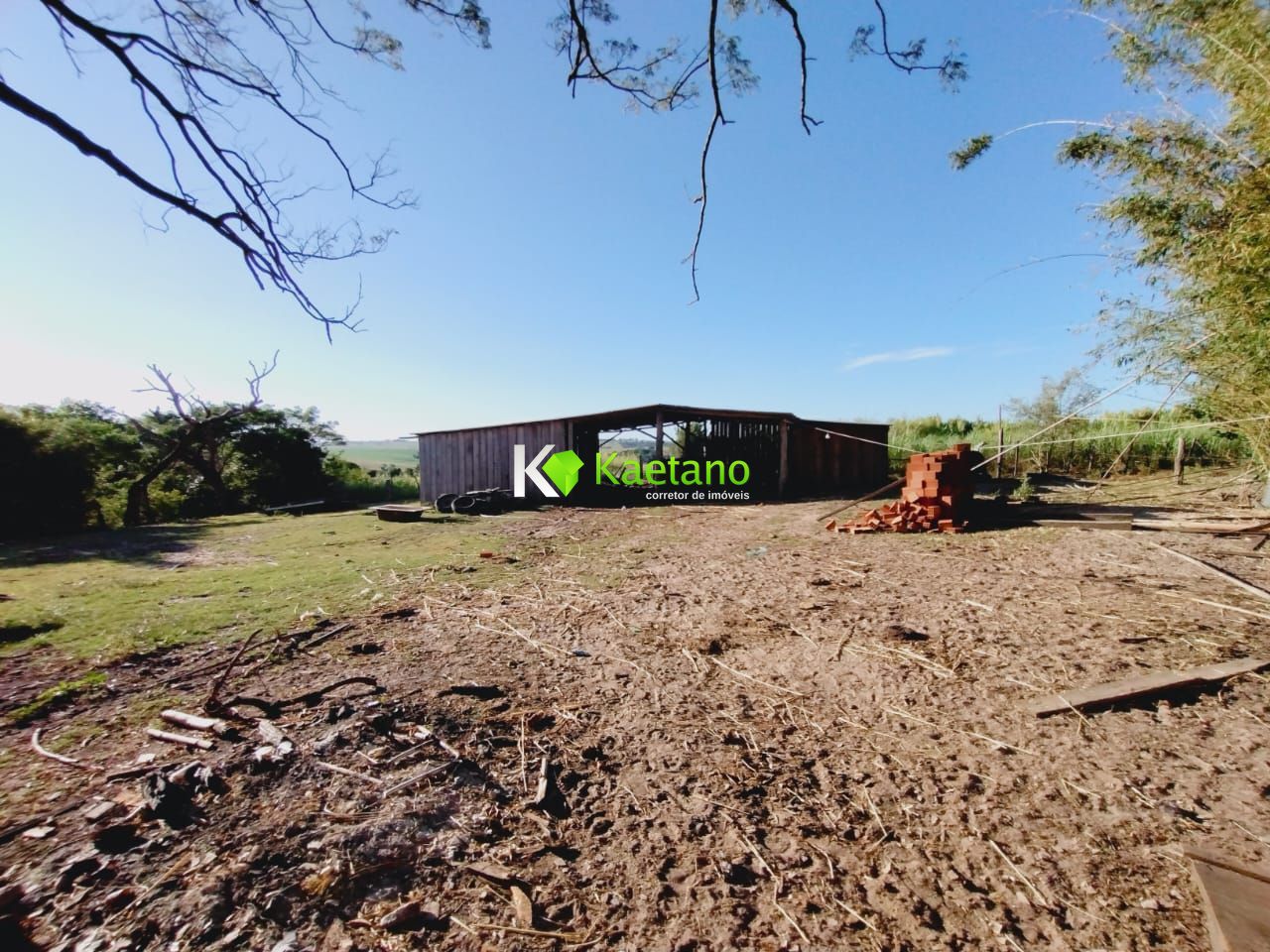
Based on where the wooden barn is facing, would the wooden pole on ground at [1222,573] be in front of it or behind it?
in front

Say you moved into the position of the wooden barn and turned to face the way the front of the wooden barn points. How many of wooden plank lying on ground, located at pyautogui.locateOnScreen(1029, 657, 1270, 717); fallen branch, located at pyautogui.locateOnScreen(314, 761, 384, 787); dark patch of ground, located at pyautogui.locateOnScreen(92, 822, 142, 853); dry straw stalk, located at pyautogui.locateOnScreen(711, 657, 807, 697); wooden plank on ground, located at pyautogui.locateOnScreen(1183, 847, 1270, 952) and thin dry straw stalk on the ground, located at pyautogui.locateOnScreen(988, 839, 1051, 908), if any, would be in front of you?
6

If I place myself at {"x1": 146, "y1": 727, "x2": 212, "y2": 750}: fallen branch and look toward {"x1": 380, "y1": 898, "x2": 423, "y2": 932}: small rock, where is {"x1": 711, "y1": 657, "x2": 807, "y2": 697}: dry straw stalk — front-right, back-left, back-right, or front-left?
front-left

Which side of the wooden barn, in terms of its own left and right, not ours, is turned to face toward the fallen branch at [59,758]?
front

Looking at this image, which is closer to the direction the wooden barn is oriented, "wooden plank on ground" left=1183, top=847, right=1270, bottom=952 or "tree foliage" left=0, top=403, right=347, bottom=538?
the wooden plank on ground

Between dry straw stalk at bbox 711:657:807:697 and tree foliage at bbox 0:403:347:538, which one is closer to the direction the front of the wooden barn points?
the dry straw stalk

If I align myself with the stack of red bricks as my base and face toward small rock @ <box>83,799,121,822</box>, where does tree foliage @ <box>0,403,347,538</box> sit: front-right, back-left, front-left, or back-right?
front-right

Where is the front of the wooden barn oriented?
toward the camera

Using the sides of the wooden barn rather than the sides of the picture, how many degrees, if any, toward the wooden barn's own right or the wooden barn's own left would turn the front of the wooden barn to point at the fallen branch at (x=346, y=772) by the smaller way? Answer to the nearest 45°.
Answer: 0° — it already faces it

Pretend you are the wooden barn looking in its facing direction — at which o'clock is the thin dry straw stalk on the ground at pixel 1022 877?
The thin dry straw stalk on the ground is roughly at 12 o'clock from the wooden barn.

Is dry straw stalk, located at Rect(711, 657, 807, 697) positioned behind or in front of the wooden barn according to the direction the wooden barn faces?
in front

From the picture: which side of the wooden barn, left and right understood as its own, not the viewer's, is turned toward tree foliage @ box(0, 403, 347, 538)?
right

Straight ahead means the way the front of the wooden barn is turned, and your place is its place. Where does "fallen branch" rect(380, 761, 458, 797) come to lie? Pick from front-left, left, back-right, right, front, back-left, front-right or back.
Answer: front

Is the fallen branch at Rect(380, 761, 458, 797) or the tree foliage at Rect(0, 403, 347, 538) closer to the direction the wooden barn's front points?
the fallen branch

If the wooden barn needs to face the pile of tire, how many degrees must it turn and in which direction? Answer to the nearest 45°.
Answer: approximately 90° to its right

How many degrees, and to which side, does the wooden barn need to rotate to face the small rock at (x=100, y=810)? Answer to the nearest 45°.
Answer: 0° — it already faces it

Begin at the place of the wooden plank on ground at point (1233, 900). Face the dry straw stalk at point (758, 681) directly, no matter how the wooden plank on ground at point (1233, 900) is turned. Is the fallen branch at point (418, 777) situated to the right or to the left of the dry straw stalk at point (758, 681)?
left

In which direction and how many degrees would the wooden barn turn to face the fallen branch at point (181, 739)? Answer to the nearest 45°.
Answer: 0° — it already faces it
